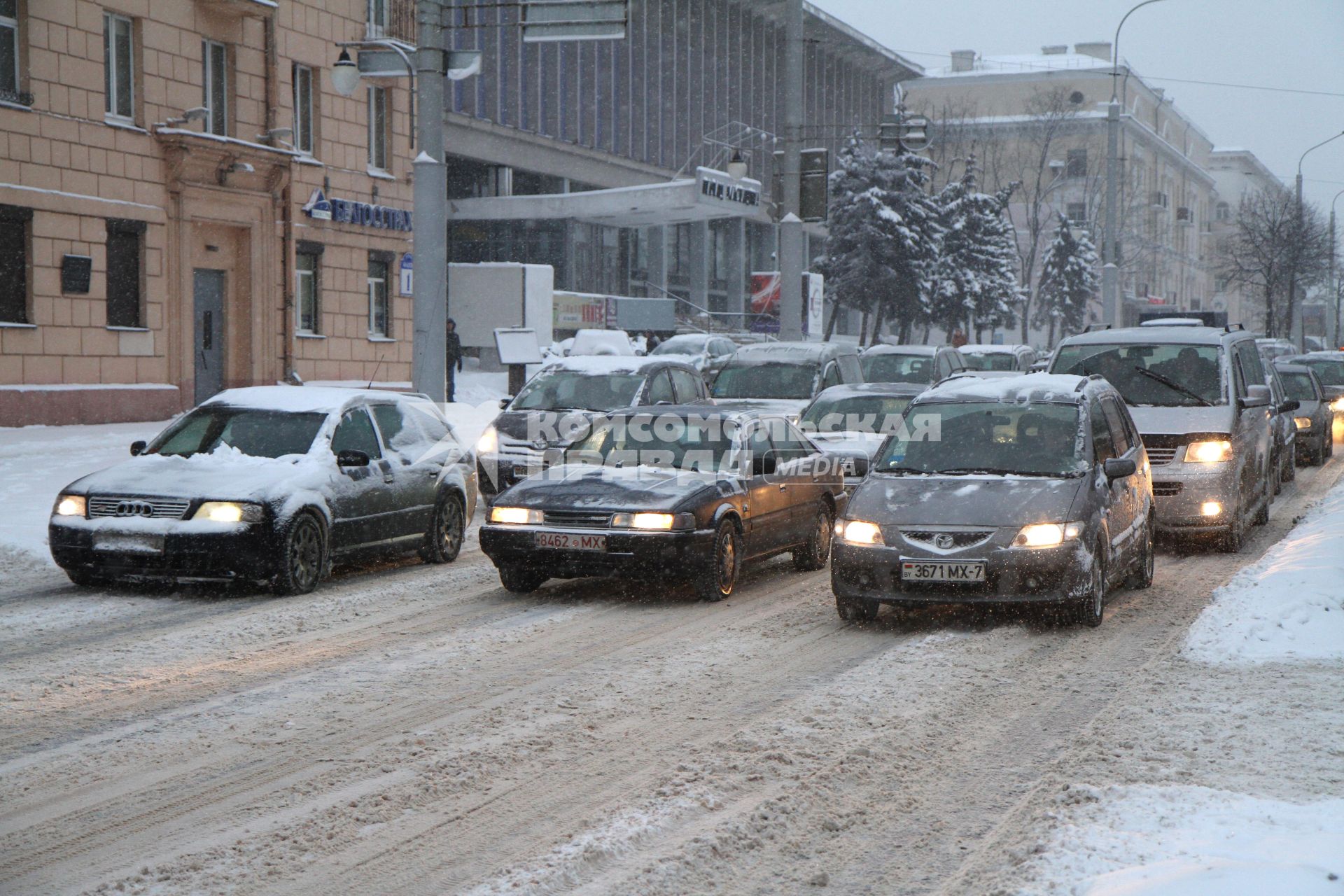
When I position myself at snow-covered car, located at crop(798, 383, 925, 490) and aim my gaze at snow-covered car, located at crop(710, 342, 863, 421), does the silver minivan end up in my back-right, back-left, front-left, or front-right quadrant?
back-right

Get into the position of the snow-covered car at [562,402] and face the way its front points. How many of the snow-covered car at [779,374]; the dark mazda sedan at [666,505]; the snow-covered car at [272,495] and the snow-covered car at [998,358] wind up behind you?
2

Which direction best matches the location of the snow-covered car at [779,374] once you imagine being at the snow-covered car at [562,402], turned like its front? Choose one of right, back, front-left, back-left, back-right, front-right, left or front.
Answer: back

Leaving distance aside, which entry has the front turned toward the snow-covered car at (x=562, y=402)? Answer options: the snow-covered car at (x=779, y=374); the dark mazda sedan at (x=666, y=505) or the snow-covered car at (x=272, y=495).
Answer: the snow-covered car at (x=779, y=374)

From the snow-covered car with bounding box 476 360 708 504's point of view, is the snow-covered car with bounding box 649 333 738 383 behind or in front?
behind

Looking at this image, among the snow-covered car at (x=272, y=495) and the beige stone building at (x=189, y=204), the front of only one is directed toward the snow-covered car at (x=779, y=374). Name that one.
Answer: the beige stone building

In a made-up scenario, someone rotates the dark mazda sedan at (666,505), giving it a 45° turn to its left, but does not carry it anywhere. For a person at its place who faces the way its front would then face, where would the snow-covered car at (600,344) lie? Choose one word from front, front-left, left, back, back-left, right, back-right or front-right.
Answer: back

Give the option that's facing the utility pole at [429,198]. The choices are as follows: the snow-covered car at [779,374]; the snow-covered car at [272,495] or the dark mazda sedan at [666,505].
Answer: the snow-covered car at [779,374]

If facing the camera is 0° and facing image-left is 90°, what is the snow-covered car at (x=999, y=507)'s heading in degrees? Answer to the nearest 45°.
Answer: approximately 45°
